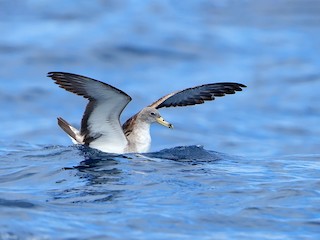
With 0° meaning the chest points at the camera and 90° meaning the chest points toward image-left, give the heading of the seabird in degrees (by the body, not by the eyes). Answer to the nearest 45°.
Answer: approximately 315°
